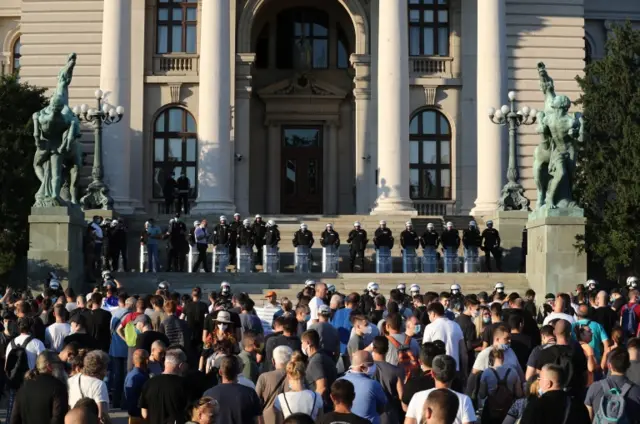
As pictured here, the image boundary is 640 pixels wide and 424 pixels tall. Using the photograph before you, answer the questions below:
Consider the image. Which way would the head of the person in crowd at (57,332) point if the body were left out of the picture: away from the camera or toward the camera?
away from the camera

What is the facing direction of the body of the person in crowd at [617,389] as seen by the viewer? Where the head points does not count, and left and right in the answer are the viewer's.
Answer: facing away from the viewer

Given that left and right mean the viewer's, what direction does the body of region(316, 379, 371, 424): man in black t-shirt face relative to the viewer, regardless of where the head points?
facing away from the viewer

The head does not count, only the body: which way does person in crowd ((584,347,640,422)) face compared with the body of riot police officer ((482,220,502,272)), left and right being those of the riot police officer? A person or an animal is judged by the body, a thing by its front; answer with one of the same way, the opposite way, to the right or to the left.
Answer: the opposite way

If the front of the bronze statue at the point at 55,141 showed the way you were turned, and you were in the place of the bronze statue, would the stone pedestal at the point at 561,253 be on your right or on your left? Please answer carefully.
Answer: on your left

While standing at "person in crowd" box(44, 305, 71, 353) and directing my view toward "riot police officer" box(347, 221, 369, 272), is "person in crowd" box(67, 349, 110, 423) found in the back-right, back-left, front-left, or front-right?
back-right

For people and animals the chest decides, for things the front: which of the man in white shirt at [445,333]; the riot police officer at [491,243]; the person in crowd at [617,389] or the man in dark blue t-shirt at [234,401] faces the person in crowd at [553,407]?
the riot police officer

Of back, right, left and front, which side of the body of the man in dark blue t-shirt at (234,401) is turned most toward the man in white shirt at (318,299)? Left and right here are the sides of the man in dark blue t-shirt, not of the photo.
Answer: front

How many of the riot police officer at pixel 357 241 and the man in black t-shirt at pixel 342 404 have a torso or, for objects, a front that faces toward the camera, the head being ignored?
1

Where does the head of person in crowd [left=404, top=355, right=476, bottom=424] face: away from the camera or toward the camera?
away from the camera

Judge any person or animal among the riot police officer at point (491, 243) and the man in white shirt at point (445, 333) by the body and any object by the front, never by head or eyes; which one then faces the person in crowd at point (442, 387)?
the riot police officer

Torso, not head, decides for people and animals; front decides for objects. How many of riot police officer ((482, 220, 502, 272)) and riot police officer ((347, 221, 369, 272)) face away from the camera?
0

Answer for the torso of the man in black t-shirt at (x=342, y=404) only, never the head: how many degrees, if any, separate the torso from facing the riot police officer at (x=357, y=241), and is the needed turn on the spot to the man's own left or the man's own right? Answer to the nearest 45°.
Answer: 0° — they already face them

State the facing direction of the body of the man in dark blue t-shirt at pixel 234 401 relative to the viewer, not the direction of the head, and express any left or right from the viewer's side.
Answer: facing away from the viewer

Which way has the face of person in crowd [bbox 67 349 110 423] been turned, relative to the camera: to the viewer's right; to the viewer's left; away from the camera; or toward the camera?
away from the camera

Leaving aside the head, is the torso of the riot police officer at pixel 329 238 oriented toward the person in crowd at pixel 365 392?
yes
